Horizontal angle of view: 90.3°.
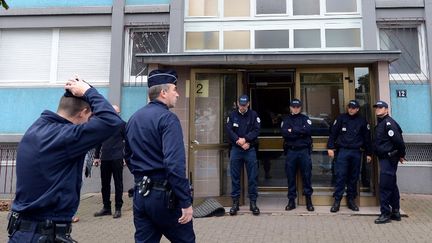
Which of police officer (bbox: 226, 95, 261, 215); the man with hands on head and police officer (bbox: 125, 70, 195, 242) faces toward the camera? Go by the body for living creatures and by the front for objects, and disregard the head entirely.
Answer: police officer (bbox: 226, 95, 261, 215)

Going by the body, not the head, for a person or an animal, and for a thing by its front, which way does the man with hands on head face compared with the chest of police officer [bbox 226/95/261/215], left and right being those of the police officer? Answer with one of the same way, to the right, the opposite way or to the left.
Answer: the opposite way

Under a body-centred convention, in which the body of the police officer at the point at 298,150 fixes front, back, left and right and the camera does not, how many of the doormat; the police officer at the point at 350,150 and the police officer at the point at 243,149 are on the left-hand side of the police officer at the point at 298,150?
1

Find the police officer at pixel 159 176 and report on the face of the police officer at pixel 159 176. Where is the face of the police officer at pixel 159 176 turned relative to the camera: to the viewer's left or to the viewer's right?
to the viewer's right

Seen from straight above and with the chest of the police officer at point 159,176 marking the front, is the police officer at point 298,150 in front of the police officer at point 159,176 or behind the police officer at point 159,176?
in front

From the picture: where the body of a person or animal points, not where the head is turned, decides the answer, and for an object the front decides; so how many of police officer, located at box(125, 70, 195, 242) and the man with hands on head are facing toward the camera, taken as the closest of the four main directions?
0

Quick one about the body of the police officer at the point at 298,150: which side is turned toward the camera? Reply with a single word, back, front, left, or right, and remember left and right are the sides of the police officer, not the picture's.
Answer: front

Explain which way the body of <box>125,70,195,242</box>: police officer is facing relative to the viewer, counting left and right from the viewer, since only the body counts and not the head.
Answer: facing away from the viewer and to the right of the viewer

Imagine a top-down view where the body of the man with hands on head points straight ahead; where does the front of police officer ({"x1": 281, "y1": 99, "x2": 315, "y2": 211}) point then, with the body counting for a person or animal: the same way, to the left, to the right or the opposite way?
the opposite way

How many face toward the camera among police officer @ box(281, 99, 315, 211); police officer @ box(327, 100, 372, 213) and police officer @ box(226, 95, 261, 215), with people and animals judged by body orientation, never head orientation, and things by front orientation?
3
